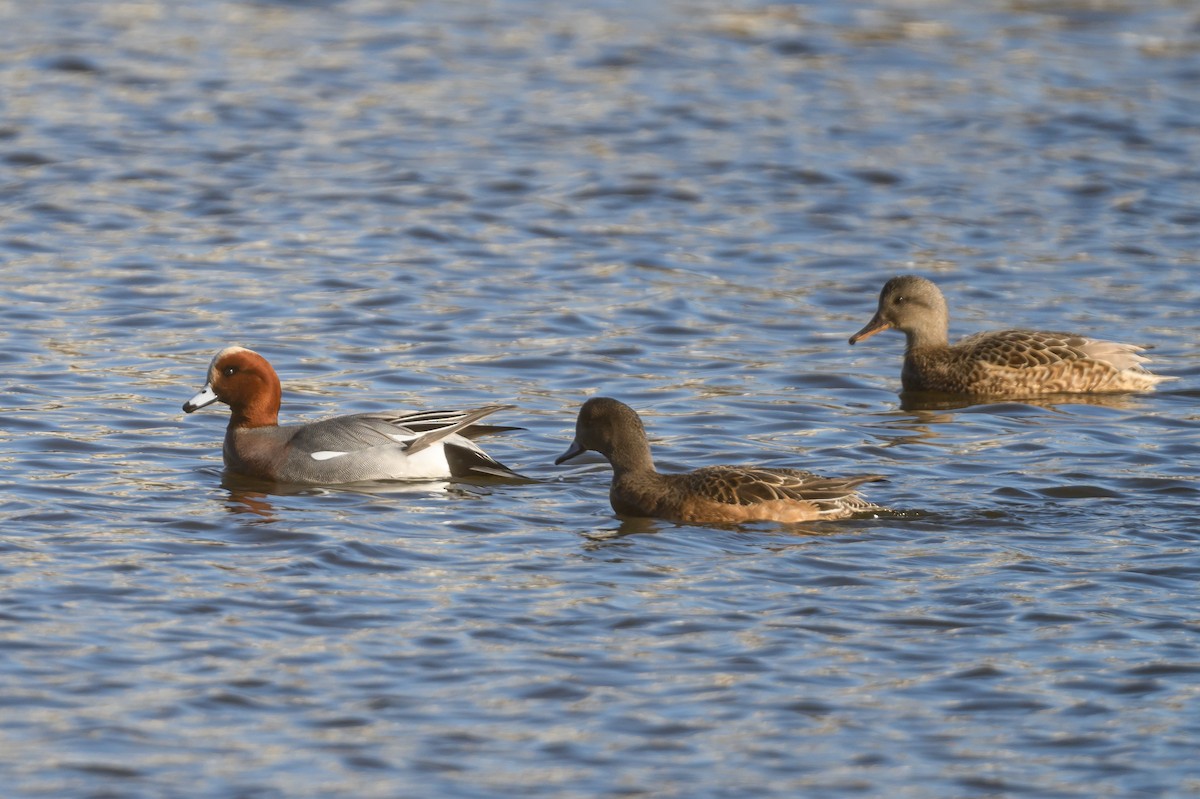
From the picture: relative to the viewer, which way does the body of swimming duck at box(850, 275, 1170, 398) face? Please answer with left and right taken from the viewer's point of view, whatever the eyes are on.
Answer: facing to the left of the viewer

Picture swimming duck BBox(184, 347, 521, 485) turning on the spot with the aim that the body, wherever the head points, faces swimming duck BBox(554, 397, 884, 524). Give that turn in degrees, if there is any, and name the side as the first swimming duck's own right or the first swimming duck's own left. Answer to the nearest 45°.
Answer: approximately 135° to the first swimming duck's own left

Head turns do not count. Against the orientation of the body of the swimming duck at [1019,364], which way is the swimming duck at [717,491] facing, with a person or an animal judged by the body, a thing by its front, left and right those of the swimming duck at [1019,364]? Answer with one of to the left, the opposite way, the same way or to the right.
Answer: the same way

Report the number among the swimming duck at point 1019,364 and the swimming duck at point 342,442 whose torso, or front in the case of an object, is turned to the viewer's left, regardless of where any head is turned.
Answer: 2

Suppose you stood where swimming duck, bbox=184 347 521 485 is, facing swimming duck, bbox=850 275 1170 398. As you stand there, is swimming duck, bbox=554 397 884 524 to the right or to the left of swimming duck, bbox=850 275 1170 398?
right

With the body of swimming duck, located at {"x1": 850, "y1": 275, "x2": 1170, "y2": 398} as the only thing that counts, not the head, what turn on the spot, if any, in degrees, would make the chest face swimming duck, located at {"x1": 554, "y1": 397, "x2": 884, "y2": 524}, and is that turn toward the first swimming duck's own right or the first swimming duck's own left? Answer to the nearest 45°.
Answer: approximately 90° to the first swimming duck's own left

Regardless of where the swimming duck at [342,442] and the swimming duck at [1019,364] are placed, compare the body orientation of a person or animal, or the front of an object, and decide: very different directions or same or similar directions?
same or similar directions

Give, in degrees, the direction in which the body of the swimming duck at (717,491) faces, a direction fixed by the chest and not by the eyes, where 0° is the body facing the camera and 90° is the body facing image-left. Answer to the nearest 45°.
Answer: approximately 90°

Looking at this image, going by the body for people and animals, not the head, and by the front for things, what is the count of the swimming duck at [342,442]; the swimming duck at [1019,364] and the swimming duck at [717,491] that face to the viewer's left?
3

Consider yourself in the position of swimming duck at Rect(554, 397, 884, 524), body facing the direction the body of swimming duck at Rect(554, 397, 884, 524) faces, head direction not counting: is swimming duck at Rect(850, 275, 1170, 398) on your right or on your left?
on your right

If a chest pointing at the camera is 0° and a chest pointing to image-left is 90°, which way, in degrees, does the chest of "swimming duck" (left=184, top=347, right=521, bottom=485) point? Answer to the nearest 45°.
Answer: approximately 90°

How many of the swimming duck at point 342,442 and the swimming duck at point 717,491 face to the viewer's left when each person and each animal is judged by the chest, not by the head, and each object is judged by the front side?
2

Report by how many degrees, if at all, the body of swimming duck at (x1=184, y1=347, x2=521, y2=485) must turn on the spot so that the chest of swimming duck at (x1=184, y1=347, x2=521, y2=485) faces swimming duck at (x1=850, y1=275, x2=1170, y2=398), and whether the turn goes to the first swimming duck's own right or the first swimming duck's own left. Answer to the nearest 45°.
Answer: approximately 135° to the first swimming duck's own right

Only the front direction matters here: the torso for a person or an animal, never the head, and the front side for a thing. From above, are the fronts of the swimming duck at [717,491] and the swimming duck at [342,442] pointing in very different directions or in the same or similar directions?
same or similar directions

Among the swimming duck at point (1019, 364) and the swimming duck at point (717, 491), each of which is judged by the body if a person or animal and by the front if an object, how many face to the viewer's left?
2
